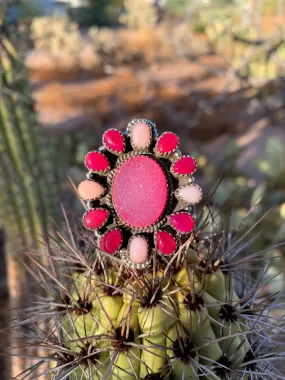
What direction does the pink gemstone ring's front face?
toward the camera

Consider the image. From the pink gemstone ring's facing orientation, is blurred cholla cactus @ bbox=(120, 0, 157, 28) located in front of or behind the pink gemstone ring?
behind

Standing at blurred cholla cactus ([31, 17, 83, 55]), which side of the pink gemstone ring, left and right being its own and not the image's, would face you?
back
